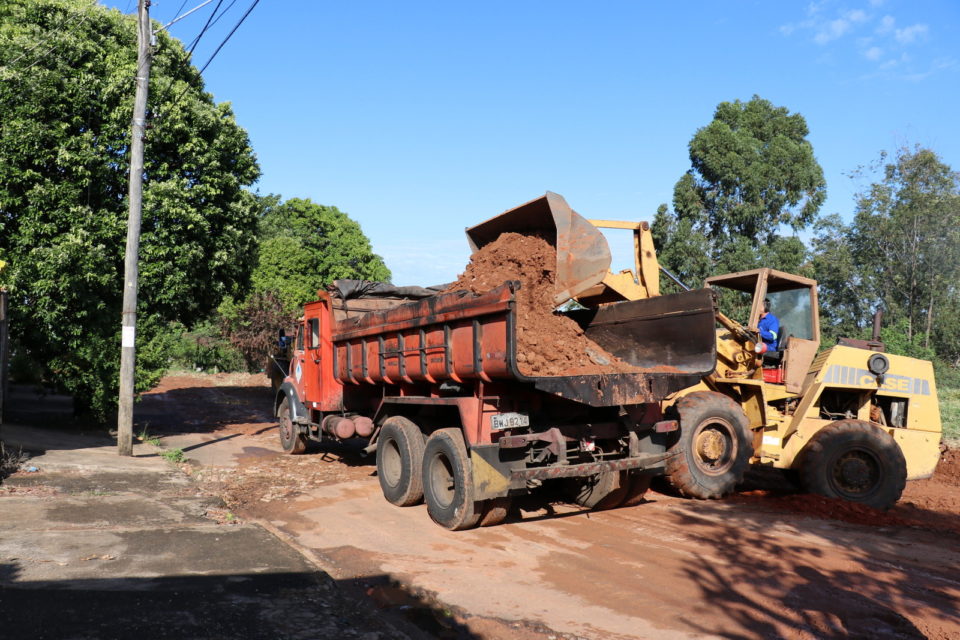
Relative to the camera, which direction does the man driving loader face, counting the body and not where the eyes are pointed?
to the viewer's left

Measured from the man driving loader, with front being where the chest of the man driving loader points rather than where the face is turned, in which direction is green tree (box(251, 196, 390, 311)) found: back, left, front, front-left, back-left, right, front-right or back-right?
front-right

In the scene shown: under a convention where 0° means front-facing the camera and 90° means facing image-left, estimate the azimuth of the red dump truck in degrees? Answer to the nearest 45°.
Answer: approximately 135°

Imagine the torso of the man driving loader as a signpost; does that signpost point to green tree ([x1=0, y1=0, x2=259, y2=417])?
yes

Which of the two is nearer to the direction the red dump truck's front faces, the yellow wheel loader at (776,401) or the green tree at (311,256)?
the green tree

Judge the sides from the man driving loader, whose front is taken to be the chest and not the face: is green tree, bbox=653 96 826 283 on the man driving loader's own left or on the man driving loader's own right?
on the man driving loader's own right

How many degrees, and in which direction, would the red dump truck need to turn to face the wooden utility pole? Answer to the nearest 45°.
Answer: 0° — it already faces it

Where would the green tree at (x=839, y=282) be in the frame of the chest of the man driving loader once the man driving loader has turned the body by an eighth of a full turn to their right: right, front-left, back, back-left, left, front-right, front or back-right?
front-right

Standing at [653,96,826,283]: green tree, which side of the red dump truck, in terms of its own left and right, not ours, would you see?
right

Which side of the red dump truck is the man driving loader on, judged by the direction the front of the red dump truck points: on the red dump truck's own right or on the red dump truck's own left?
on the red dump truck's own right
